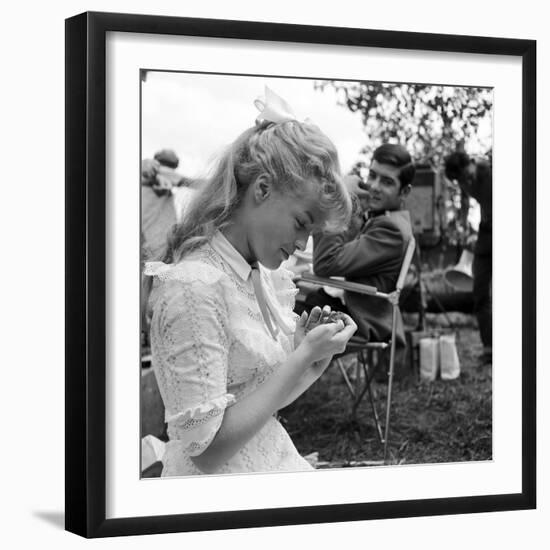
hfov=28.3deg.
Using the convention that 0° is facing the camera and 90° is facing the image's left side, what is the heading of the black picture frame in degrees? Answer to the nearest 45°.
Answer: approximately 315°
